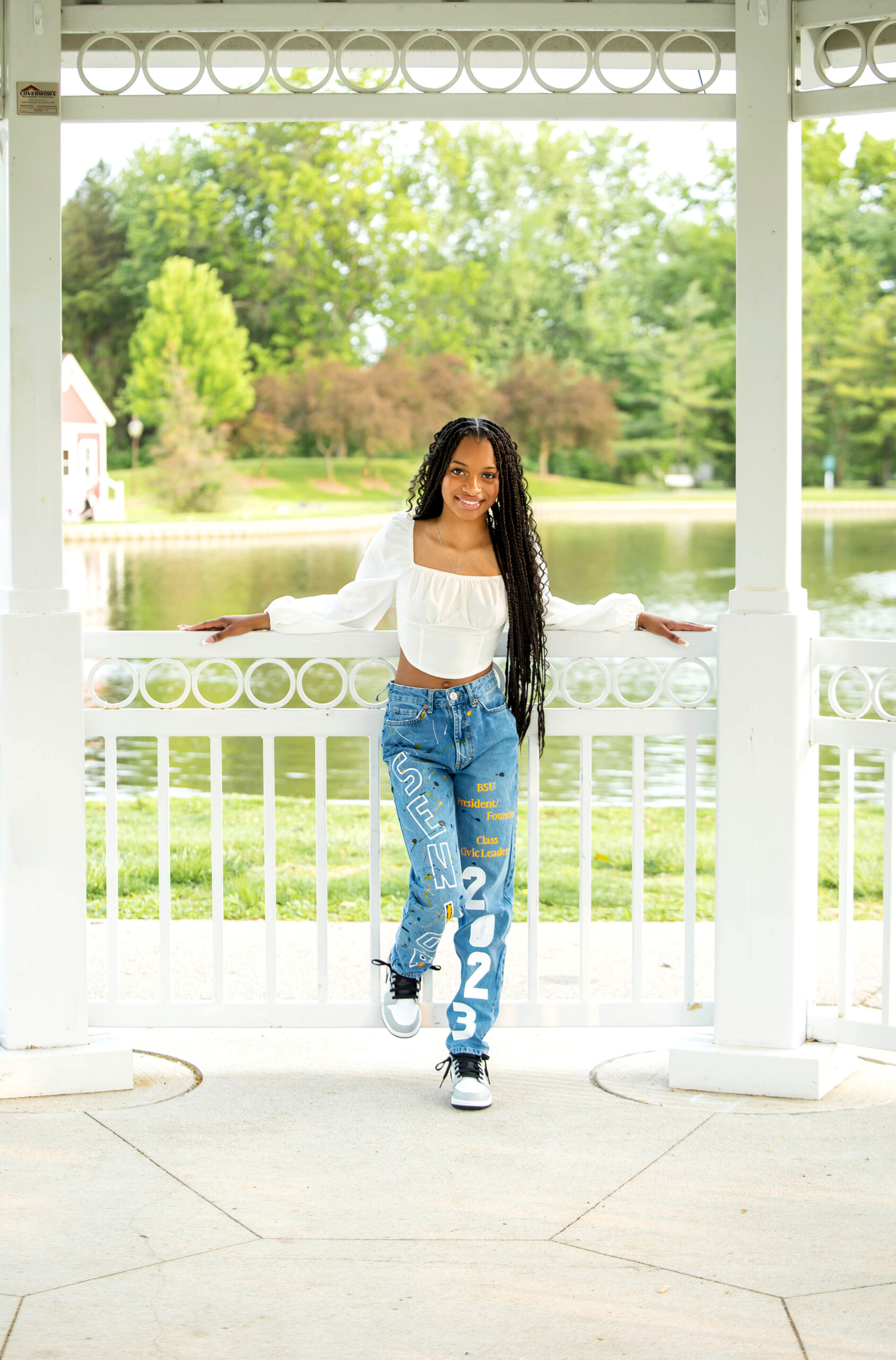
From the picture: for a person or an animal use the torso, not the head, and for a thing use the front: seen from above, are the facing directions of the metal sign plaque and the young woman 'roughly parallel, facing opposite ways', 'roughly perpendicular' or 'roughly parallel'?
roughly parallel

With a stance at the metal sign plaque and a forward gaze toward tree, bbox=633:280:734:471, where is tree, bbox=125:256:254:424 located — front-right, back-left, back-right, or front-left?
front-left

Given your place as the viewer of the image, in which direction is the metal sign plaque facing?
facing the viewer

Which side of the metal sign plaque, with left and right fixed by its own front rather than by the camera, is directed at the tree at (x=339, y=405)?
back

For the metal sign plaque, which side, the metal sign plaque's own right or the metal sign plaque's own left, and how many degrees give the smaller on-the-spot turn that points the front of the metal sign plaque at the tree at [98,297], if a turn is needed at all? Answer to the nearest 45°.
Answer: approximately 180°

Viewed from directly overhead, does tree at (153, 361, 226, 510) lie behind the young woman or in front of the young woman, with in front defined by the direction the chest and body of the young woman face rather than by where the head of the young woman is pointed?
behind

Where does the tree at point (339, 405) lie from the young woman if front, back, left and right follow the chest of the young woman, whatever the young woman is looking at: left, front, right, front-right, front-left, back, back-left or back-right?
back

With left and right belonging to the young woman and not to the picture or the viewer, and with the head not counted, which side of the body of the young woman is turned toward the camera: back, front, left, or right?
front

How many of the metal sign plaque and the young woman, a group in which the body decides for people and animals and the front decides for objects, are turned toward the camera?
2
